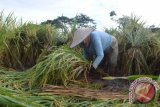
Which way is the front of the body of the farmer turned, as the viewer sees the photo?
to the viewer's left

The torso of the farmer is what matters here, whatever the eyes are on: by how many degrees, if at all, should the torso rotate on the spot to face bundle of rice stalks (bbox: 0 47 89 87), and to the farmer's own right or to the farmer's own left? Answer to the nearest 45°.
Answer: approximately 45° to the farmer's own left

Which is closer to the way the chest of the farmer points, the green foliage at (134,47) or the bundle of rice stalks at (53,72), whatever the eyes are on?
the bundle of rice stalks

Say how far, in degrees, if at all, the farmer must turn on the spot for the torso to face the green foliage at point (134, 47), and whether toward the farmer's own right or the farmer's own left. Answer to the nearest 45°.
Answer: approximately 135° to the farmer's own right

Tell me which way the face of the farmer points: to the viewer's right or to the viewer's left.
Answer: to the viewer's left

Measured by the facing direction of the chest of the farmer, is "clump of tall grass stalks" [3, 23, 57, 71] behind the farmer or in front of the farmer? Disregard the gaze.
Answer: in front

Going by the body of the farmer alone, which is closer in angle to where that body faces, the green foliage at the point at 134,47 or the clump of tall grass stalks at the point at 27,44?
the clump of tall grass stalks
